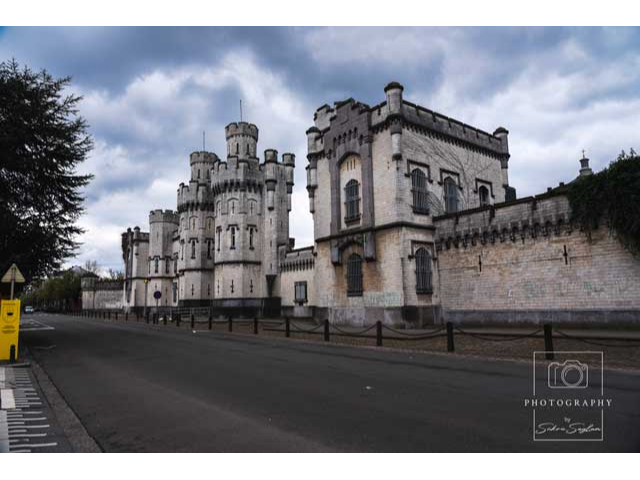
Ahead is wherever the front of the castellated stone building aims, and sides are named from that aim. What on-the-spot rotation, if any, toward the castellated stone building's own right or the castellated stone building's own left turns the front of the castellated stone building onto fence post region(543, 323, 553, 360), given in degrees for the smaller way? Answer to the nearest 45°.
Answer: approximately 45° to the castellated stone building's own left

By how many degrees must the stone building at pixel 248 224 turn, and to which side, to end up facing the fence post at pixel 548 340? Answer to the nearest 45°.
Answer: approximately 45° to its left

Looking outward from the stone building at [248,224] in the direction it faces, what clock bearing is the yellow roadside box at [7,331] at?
The yellow roadside box is roughly at 11 o'clock from the stone building.

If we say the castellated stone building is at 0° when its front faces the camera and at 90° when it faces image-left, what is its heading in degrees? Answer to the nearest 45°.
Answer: approximately 45°

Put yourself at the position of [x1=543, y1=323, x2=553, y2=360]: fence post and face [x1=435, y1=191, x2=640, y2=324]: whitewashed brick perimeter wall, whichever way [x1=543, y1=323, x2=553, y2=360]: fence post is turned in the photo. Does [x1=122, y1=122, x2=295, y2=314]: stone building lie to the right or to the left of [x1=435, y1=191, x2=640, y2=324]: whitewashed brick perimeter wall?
left
